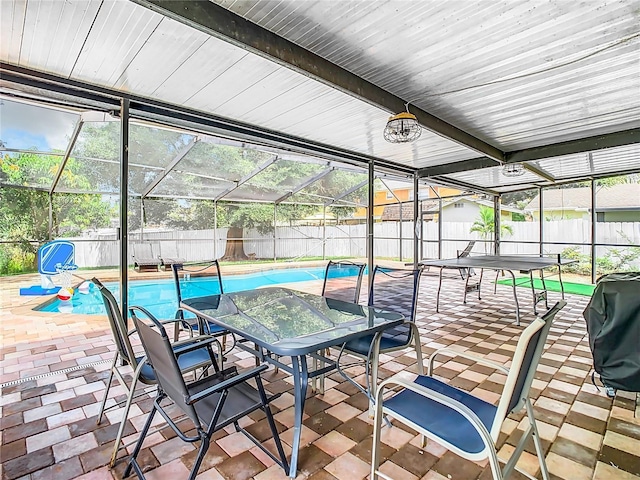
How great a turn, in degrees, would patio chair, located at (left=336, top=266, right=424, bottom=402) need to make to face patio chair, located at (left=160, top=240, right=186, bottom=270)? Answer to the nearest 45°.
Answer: approximately 90° to its right

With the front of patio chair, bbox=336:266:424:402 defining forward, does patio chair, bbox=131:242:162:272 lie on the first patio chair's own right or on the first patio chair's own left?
on the first patio chair's own right

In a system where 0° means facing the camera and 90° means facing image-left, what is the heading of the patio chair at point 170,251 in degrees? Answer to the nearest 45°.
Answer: approximately 315°

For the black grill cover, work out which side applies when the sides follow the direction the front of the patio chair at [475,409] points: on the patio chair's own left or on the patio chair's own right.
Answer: on the patio chair's own right

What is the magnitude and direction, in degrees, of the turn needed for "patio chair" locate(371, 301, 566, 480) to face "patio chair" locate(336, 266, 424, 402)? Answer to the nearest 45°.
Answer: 0° — it already faces it

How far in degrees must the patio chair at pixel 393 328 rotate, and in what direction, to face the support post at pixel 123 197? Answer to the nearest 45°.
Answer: approximately 45° to its right

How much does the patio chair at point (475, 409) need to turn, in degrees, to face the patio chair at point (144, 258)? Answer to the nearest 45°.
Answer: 0° — it already faces it

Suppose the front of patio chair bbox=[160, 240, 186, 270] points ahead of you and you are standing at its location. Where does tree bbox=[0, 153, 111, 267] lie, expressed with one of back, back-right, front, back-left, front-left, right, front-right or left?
right

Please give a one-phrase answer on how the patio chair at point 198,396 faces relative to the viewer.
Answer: facing away from the viewer and to the right of the viewer

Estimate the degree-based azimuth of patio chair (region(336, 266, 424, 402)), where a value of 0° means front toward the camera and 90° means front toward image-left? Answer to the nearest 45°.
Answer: approximately 45°

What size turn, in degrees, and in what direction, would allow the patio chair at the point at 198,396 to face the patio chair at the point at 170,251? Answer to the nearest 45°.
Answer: approximately 45° to its left

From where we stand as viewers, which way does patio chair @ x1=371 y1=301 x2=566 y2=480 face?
facing away from the viewer and to the left of the viewer
